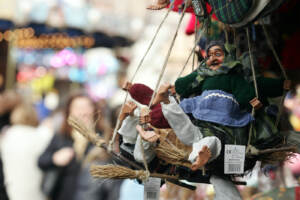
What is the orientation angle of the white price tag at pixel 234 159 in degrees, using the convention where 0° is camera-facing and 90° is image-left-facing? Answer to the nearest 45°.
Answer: approximately 0°

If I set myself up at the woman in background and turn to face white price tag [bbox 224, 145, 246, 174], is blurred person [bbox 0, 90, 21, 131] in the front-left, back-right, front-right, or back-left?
back-right

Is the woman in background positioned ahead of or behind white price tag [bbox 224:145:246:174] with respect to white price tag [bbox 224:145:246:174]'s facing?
behind

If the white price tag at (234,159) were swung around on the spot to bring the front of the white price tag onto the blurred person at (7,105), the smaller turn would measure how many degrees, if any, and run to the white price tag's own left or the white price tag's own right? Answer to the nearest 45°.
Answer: approximately 135° to the white price tag's own right

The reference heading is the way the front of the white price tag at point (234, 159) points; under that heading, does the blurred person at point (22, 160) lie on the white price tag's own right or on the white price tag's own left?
on the white price tag's own right
